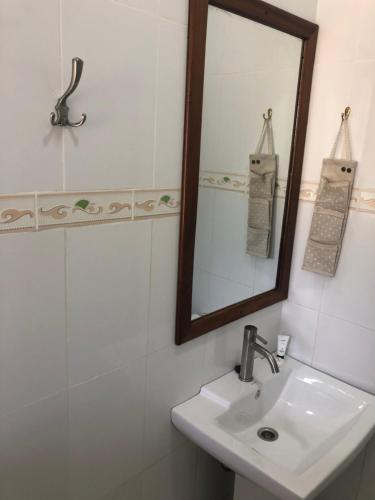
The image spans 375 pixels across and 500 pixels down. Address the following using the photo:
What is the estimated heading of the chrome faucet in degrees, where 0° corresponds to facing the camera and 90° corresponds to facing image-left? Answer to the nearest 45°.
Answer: approximately 315°

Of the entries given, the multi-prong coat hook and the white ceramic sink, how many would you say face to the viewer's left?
0

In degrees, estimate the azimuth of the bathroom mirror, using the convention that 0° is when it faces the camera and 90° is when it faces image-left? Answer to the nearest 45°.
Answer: approximately 315°

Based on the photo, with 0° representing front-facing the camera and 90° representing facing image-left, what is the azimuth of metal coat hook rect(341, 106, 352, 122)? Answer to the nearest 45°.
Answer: approximately 45°

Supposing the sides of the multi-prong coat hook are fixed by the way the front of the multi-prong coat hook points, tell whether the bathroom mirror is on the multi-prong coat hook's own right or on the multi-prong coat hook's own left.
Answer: on the multi-prong coat hook's own left
